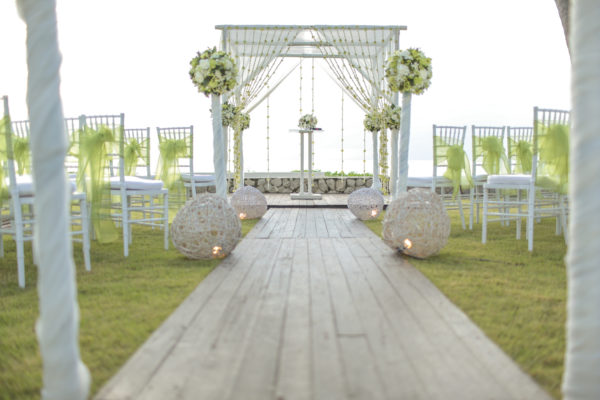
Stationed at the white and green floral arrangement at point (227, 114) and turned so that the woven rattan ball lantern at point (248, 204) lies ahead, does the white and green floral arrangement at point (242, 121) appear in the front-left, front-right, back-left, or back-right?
back-left

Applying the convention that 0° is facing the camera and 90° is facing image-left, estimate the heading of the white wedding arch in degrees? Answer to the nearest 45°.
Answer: approximately 0°

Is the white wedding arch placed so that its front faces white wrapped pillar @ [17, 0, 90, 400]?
yes

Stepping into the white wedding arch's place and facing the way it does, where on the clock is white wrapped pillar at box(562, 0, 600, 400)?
The white wrapped pillar is roughly at 12 o'clock from the white wedding arch.

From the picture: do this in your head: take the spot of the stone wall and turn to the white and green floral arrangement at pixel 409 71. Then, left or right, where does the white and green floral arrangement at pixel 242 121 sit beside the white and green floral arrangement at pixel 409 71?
right

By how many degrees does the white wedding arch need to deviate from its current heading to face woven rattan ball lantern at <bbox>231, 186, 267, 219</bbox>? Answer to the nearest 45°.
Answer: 0° — it already faces it
